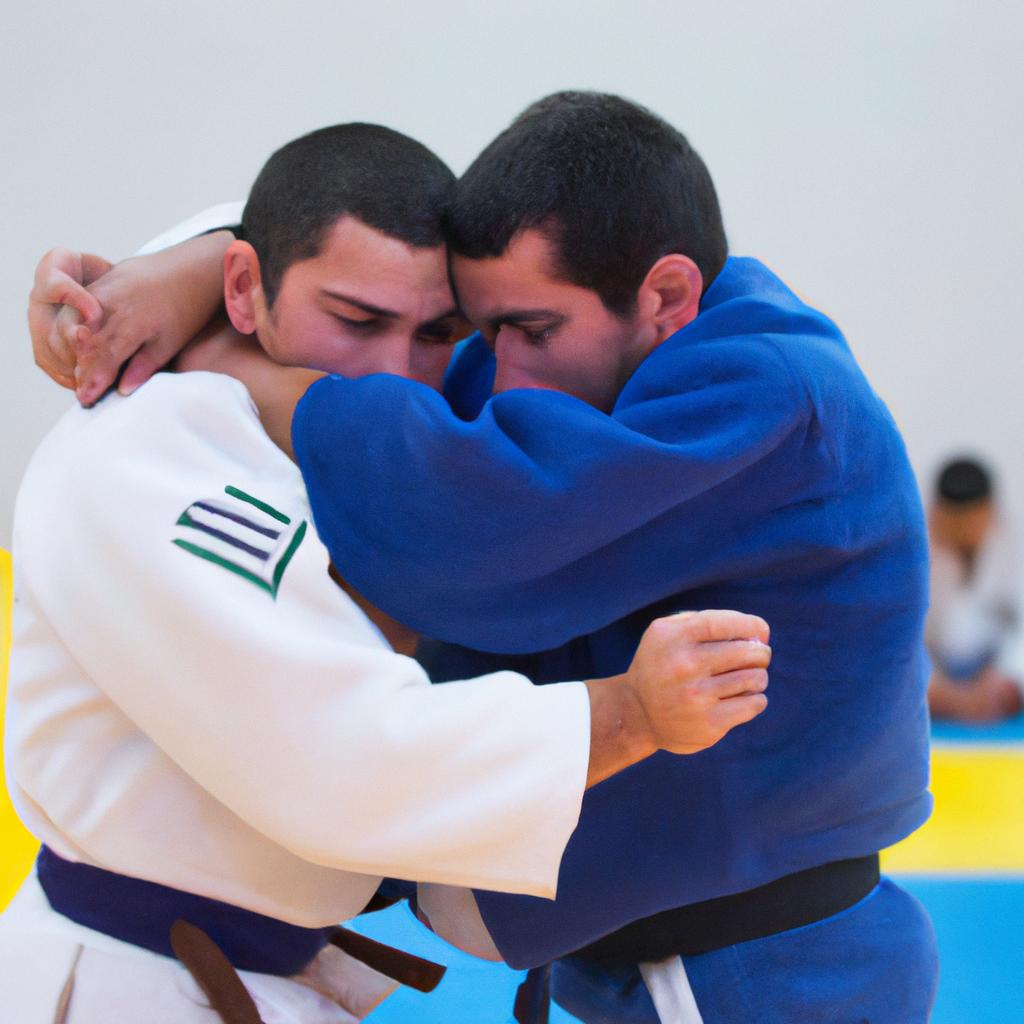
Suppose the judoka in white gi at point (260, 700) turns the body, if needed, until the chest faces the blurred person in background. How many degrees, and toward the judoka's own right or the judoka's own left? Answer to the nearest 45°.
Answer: approximately 45° to the judoka's own left

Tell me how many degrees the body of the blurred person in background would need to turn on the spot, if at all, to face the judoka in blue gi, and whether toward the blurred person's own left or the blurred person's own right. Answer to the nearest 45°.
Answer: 0° — they already face them

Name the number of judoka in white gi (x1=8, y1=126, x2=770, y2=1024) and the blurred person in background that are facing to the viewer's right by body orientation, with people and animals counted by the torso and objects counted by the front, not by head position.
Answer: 1

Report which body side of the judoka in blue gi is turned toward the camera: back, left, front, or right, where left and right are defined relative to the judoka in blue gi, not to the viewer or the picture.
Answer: left

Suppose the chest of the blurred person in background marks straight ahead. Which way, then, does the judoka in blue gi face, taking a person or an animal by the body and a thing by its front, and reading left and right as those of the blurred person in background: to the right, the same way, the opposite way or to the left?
to the right

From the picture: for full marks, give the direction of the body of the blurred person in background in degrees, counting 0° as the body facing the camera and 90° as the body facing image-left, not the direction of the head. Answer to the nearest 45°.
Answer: approximately 0°

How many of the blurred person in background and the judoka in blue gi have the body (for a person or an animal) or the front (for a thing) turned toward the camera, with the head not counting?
1

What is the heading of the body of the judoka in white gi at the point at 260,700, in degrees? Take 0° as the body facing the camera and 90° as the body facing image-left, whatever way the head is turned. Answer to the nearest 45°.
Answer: approximately 270°
